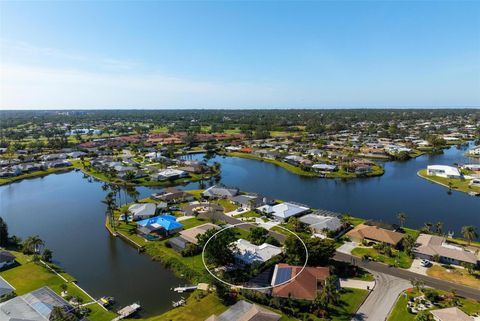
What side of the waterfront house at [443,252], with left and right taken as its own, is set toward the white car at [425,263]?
front

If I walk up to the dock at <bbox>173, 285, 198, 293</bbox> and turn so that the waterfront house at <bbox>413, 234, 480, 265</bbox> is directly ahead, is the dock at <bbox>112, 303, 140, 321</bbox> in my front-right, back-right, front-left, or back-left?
back-right

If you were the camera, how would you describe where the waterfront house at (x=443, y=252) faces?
facing the viewer and to the left of the viewer

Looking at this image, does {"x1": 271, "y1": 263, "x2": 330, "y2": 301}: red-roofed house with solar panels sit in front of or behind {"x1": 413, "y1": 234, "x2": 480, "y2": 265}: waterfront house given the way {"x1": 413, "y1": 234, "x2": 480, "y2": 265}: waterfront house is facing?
in front

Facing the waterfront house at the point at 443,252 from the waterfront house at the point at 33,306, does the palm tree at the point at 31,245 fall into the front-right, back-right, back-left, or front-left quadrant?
back-left
